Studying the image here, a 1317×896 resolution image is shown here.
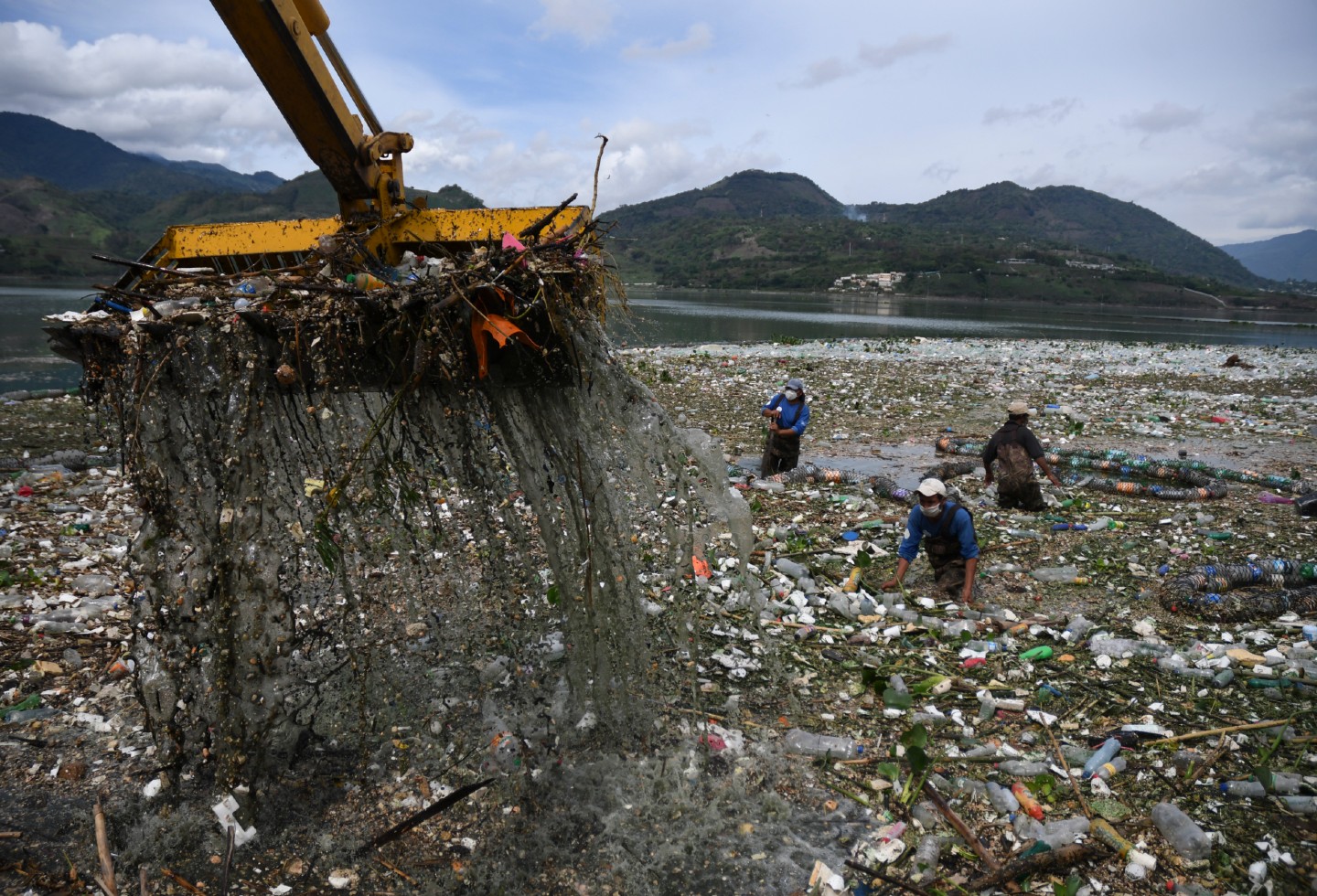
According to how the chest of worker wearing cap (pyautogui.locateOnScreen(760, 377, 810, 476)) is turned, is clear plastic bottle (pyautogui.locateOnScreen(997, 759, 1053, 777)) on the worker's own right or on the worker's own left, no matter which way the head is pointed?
on the worker's own left

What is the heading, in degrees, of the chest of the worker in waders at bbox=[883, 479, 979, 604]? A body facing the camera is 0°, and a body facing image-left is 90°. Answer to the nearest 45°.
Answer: approximately 45°

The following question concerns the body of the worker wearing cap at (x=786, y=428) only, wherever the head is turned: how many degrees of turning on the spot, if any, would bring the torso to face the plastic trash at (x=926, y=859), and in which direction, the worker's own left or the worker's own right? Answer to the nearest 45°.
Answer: approximately 45° to the worker's own left

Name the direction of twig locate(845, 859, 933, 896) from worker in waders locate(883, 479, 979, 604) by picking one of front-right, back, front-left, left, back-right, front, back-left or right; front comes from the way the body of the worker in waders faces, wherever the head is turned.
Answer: front-left

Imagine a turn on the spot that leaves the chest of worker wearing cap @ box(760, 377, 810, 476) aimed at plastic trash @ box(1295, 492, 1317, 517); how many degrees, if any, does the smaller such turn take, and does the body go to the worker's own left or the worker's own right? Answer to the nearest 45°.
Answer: approximately 135° to the worker's own left

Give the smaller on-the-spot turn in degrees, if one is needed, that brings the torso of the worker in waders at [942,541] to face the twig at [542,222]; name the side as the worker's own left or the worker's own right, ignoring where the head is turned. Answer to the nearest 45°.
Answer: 0° — they already face it

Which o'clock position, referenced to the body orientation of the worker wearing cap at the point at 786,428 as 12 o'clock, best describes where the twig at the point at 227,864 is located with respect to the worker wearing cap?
The twig is roughly at 11 o'clock from the worker wearing cap.

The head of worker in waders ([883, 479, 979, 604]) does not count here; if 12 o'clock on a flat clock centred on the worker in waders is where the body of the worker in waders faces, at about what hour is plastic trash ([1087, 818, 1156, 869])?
The plastic trash is roughly at 10 o'clock from the worker in waders.
